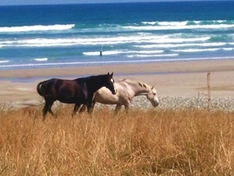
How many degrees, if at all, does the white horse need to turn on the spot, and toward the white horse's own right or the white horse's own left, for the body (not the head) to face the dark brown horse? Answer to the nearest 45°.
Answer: approximately 135° to the white horse's own right

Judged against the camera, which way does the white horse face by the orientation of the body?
to the viewer's right

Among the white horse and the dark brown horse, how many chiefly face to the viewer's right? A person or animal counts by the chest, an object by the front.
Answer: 2

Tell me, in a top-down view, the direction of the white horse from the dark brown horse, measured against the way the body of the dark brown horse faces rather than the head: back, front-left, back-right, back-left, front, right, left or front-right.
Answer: front-left

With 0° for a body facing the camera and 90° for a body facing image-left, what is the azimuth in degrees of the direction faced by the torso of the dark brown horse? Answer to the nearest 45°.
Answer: approximately 270°
